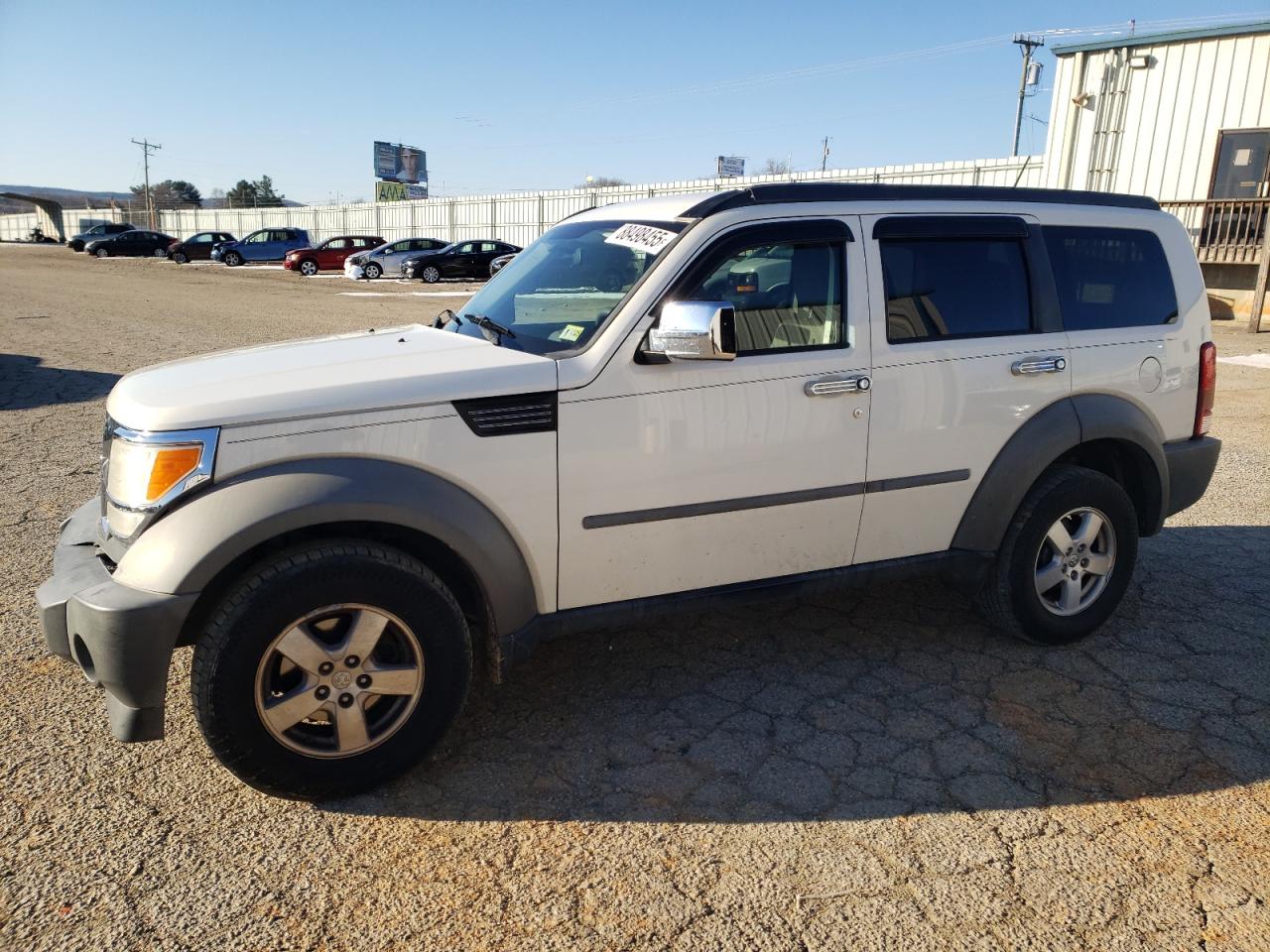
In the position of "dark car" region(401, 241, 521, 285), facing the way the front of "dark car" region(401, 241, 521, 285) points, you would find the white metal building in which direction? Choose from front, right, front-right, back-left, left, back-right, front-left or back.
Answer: back-left

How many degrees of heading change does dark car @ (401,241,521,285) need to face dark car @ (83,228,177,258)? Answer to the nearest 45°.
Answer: approximately 45° to its right

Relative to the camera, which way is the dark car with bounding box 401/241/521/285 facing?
to the viewer's left

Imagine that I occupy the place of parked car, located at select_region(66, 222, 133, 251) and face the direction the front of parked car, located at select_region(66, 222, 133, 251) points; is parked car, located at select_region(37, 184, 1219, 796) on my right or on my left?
on my left

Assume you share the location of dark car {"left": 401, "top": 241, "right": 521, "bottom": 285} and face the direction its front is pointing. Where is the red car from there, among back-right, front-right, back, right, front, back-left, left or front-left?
front-right

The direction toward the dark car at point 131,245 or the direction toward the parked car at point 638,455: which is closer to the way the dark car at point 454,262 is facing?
the dark car

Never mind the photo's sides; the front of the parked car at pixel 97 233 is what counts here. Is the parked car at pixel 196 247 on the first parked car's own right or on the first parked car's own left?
on the first parked car's own left

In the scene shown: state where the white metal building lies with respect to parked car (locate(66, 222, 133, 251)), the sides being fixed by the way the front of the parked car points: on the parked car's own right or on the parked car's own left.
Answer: on the parked car's own left

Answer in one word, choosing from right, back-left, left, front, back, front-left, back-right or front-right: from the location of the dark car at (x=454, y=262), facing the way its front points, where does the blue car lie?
front-right

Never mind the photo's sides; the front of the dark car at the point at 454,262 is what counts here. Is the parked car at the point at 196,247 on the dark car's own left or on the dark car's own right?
on the dark car's own right

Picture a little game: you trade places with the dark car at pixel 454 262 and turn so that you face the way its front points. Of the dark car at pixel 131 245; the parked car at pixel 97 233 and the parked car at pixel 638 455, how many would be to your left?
1
